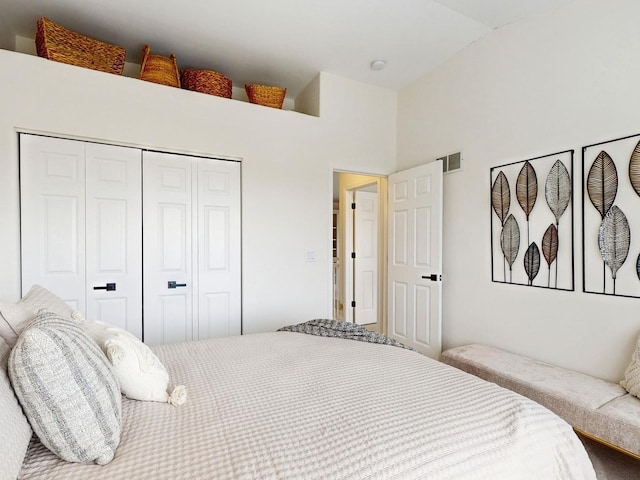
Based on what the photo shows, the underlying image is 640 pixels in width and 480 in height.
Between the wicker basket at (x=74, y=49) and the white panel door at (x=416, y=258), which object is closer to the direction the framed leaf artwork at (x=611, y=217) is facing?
the wicker basket

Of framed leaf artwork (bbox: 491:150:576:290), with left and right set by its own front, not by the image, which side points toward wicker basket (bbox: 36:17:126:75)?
front

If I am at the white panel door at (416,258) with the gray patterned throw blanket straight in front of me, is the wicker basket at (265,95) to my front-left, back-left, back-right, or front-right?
front-right

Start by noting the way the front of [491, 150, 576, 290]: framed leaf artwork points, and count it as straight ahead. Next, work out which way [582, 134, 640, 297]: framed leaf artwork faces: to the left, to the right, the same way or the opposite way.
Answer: the same way

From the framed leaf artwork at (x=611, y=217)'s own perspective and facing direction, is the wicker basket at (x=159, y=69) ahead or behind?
ahead

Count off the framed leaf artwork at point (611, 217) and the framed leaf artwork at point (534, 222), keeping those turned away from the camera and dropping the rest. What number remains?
0

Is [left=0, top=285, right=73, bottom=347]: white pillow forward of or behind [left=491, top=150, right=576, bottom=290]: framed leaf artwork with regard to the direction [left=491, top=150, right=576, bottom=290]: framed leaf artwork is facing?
forward

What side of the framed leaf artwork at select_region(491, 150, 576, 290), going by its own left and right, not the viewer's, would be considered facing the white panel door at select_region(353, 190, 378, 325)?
right

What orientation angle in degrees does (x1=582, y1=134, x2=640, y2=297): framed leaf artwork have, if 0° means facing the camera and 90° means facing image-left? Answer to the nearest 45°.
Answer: approximately 45°

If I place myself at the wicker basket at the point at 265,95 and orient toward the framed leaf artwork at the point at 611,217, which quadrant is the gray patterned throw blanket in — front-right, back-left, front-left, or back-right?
front-right

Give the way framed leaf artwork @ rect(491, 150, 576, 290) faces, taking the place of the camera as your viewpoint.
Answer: facing the viewer and to the left of the viewer

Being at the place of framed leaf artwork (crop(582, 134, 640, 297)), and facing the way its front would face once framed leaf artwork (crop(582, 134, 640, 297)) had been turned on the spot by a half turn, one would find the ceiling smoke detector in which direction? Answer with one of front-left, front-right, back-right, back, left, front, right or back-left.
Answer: back-left

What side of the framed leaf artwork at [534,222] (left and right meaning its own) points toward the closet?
front
